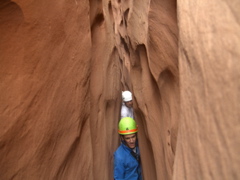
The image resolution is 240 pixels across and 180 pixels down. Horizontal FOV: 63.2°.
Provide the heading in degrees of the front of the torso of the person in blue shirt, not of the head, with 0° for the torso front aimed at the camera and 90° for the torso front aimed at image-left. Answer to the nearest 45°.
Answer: approximately 315°
